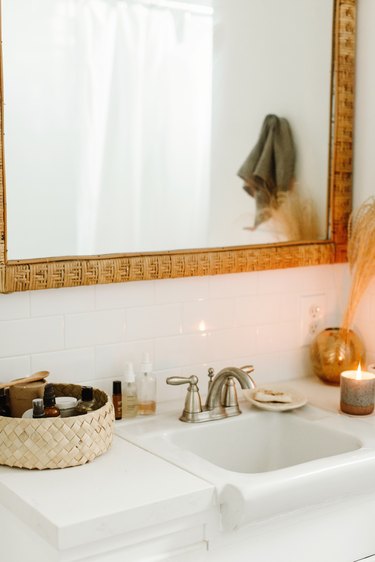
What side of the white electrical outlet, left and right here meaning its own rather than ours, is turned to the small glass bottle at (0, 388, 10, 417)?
right

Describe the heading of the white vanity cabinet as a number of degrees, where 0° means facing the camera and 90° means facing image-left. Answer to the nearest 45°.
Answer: approximately 315°

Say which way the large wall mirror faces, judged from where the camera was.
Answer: facing the viewer and to the right of the viewer

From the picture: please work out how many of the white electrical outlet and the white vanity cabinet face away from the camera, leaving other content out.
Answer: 0

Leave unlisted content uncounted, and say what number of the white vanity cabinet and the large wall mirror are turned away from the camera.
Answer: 0
